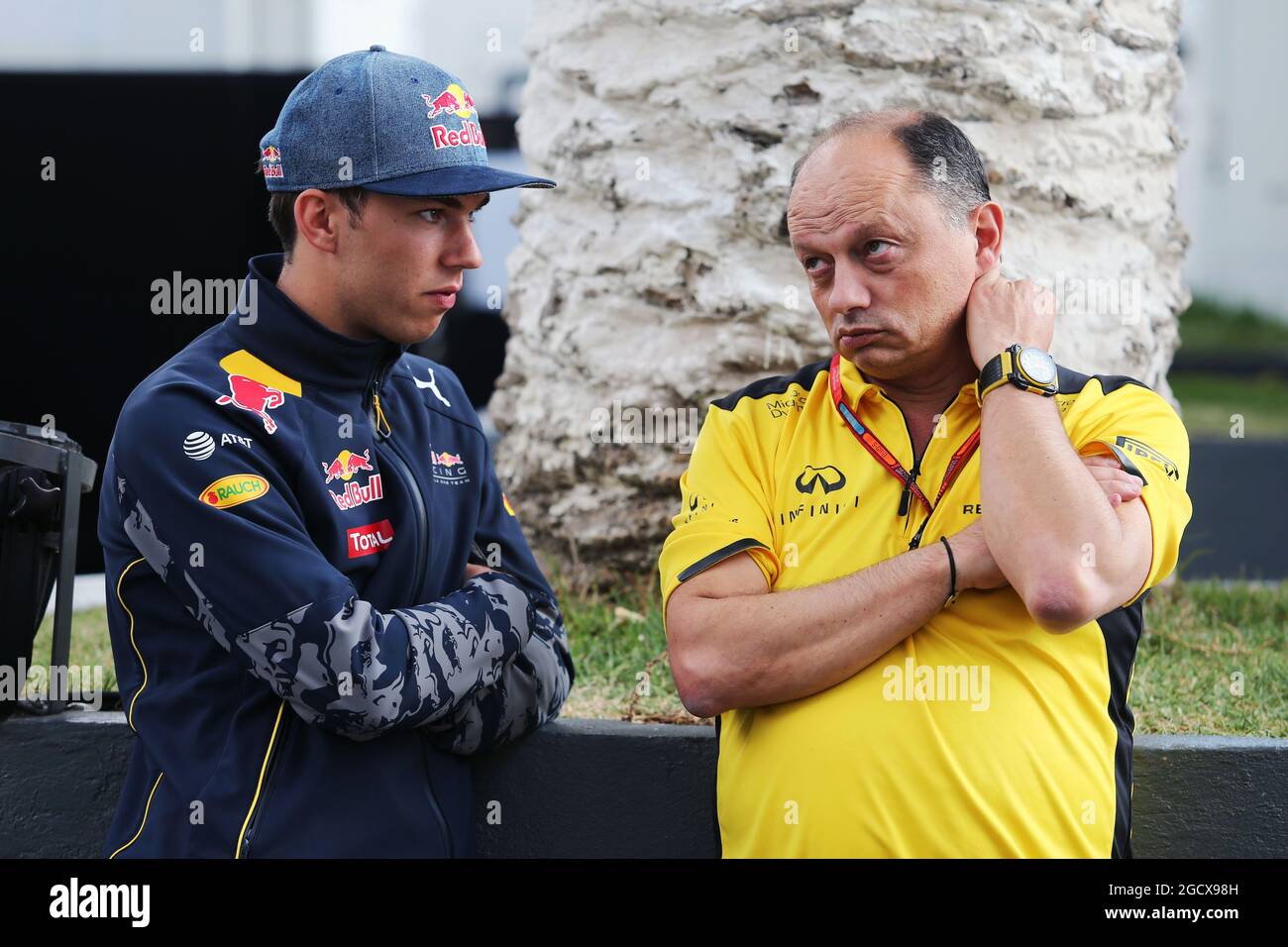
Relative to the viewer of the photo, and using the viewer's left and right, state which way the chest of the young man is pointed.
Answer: facing the viewer and to the right of the viewer

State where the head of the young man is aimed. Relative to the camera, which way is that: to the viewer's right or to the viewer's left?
to the viewer's right

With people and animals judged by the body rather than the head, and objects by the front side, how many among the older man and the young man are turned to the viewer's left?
0

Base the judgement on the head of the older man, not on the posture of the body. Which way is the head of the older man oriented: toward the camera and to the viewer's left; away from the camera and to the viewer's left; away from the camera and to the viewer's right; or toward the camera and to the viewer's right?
toward the camera and to the viewer's left

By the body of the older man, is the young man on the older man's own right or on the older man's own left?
on the older man's own right

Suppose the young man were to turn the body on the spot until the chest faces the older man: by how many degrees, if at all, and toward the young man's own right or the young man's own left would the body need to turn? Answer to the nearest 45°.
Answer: approximately 45° to the young man's own left

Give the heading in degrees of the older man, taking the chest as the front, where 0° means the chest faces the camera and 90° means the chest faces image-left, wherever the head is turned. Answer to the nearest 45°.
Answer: approximately 0°
